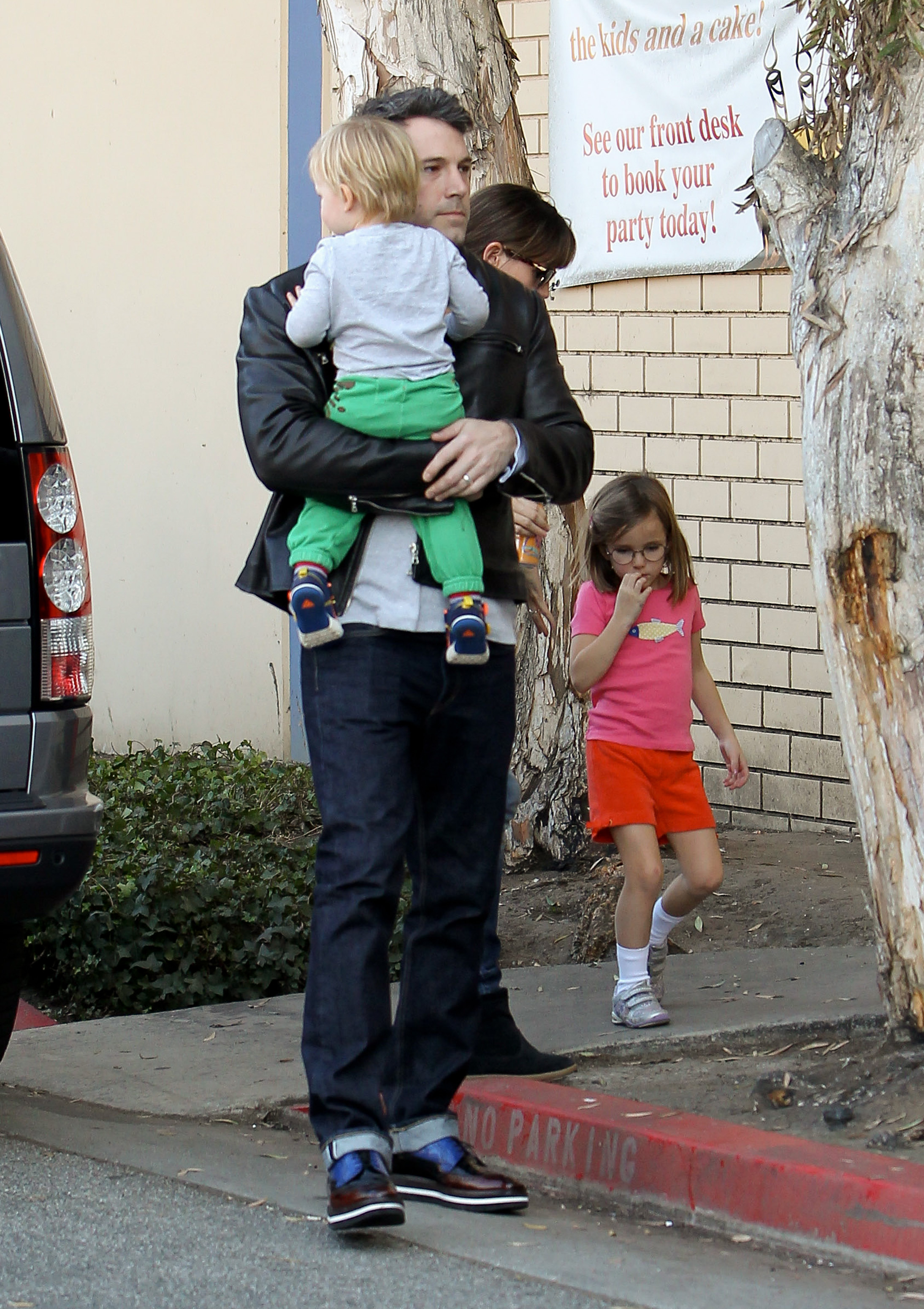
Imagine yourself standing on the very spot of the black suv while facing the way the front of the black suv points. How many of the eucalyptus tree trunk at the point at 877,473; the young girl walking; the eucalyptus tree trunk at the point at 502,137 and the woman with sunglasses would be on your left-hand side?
0

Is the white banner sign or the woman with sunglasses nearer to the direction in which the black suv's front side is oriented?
the white banner sign

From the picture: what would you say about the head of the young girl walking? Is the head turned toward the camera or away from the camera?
toward the camera

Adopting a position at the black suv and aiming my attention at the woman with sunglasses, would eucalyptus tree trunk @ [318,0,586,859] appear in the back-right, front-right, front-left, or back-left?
front-left

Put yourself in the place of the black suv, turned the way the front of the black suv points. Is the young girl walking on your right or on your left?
on your right

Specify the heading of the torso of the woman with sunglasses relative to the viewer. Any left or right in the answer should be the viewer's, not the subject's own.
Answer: facing to the right of the viewer

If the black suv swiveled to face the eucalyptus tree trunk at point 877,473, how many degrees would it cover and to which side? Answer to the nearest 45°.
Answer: approximately 90° to its right

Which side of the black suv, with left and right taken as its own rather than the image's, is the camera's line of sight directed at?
back

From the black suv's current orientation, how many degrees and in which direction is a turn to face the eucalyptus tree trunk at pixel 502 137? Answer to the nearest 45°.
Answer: approximately 45° to its right

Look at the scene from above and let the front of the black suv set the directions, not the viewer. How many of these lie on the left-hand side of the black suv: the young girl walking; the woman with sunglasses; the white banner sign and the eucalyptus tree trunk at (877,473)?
0
